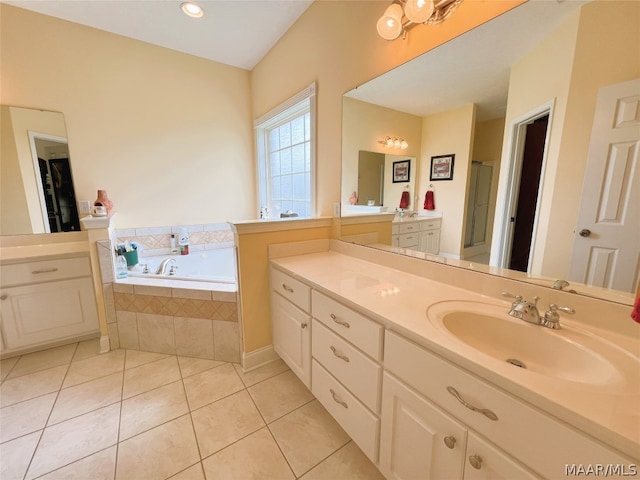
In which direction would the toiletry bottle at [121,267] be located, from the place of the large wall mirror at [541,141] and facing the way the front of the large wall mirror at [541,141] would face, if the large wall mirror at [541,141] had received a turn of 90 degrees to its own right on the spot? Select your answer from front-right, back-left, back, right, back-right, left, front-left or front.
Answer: front-left

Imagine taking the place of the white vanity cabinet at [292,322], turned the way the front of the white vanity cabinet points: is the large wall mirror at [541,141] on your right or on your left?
on your left

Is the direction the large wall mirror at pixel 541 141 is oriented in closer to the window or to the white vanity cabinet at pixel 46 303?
the white vanity cabinet

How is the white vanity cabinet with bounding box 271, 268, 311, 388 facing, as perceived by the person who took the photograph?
facing the viewer and to the left of the viewer

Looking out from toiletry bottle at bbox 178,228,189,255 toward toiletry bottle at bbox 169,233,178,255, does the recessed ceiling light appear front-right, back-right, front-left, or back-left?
back-left

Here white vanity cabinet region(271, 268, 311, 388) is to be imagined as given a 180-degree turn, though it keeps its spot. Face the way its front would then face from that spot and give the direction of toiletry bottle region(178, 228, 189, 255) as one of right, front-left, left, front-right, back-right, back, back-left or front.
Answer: left

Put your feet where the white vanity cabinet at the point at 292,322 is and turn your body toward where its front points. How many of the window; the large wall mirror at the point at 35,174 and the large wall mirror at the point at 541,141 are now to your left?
1

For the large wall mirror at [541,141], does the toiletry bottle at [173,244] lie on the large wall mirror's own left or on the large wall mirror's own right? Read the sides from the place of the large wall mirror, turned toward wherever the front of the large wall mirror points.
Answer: on the large wall mirror's own right

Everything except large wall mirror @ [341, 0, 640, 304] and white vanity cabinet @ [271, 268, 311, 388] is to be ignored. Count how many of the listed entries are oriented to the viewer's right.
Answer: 0

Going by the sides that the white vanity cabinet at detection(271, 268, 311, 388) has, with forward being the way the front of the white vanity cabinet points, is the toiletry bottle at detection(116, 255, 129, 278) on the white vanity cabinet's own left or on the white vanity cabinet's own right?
on the white vanity cabinet's own right

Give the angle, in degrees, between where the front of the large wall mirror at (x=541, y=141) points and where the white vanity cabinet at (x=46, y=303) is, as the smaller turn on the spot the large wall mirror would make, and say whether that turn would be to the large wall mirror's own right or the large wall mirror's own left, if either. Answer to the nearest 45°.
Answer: approximately 45° to the large wall mirror's own right

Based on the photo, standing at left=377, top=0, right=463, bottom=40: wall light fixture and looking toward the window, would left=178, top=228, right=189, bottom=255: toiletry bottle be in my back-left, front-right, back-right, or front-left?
front-left
